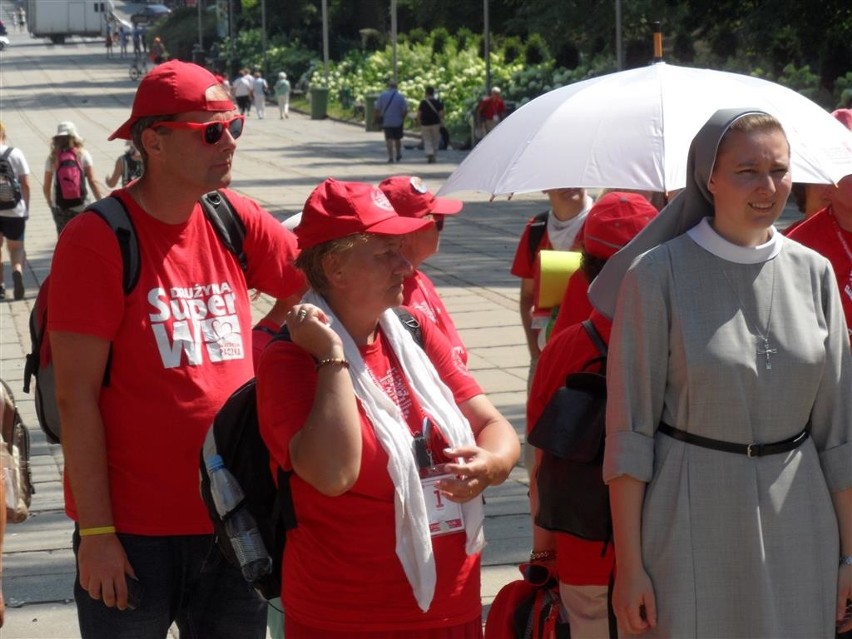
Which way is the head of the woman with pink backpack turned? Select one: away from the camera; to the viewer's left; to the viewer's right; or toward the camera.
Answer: away from the camera

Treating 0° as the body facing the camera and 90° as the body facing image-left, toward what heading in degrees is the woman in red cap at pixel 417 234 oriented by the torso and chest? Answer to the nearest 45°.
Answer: approximately 270°

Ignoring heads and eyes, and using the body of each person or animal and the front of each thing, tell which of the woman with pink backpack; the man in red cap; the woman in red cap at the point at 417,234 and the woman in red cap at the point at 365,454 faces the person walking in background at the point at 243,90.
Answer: the woman with pink backpack

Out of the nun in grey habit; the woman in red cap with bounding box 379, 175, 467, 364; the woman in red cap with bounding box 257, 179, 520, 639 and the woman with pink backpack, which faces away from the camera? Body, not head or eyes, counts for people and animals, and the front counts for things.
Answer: the woman with pink backpack

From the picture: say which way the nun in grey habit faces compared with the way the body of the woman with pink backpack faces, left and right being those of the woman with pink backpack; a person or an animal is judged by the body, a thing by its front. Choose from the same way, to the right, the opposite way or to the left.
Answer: the opposite way

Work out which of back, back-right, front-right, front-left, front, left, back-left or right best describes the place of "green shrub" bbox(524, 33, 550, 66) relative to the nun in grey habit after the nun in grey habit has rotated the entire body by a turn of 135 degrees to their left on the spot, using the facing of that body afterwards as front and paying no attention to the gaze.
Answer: front

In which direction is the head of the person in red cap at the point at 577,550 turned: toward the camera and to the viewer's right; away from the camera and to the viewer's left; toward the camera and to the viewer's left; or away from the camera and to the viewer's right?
away from the camera and to the viewer's right

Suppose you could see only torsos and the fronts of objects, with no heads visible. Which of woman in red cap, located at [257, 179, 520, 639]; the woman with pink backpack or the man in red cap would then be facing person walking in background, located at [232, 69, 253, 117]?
the woman with pink backpack

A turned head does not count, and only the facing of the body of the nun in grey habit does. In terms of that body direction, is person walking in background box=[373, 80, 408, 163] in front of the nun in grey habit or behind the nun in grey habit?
behind

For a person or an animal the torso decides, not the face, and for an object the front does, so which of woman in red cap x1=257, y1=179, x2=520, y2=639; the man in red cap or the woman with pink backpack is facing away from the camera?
the woman with pink backpack

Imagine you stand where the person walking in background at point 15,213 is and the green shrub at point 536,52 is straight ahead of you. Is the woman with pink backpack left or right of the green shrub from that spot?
right

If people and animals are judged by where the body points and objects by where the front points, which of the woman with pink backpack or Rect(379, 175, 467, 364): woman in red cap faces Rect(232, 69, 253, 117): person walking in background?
the woman with pink backpack

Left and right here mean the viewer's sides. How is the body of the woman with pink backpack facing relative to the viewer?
facing away from the viewer
